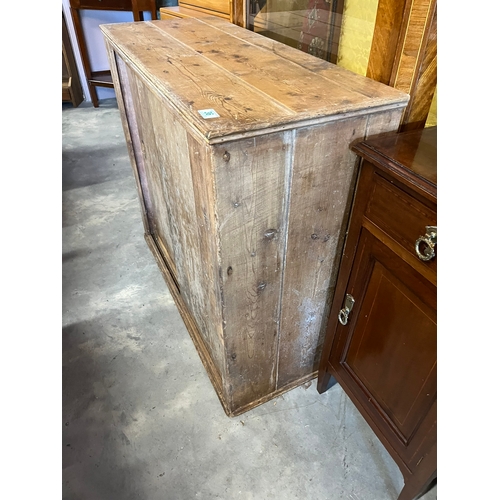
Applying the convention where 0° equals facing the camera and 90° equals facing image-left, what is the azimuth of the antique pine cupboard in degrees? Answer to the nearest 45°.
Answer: approximately 45°

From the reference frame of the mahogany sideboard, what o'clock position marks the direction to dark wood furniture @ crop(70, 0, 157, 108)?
The dark wood furniture is roughly at 3 o'clock from the mahogany sideboard.

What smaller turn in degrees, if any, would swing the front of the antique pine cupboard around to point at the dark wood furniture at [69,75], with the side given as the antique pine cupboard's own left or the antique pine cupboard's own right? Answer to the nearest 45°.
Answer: approximately 90° to the antique pine cupboard's own right

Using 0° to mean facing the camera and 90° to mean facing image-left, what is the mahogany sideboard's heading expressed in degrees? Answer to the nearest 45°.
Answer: approximately 45°

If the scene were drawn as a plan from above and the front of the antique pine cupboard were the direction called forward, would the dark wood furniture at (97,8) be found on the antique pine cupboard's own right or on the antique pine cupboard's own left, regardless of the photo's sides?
on the antique pine cupboard's own right
